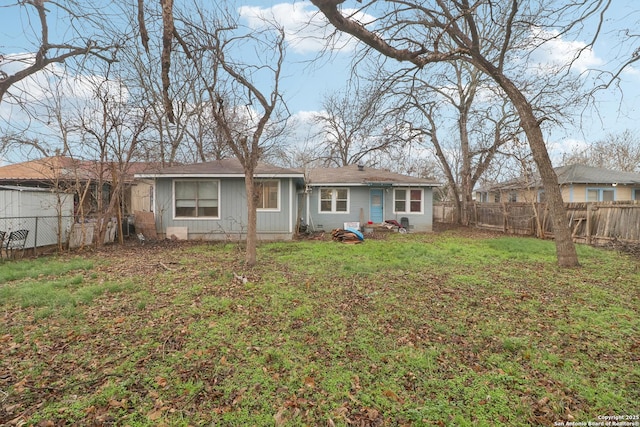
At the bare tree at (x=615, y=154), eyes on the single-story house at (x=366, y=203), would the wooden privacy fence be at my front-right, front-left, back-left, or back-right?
front-left

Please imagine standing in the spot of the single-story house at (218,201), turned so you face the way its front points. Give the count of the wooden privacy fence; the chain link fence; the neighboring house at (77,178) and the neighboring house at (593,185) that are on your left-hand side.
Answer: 2
